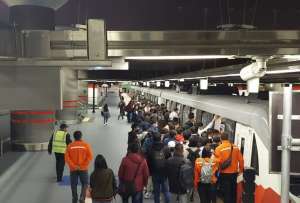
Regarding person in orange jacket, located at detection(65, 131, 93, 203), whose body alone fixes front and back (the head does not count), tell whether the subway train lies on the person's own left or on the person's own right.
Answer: on the person's own right

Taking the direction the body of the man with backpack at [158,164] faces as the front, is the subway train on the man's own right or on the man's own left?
on the man's own right

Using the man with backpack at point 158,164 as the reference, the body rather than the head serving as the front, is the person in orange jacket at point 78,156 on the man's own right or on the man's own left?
on the man's own left

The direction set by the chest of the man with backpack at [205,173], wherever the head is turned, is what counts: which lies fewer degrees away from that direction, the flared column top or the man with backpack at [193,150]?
the man with backpack

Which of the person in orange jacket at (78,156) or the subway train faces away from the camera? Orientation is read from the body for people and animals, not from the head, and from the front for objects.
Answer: the person in orange jacket

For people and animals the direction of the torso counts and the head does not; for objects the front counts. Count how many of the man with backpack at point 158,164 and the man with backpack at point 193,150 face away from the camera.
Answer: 2

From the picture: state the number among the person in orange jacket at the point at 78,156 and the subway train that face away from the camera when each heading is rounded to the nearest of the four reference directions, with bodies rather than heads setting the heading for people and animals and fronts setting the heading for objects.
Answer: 1

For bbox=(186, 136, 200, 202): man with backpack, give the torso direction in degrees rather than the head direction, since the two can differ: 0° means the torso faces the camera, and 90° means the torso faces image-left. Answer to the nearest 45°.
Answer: approximately 180°

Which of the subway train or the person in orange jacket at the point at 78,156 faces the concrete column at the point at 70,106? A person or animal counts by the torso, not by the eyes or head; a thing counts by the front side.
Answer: the person in orange jacket

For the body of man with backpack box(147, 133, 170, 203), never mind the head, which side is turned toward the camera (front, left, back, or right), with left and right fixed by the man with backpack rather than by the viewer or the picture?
back

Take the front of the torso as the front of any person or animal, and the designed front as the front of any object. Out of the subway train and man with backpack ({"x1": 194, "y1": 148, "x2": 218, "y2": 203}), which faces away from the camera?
the man with backpack

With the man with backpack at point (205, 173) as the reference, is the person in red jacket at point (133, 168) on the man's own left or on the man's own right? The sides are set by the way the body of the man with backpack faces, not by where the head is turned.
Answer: on the man's own left

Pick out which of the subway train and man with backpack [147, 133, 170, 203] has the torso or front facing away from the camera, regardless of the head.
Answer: the man with backpack

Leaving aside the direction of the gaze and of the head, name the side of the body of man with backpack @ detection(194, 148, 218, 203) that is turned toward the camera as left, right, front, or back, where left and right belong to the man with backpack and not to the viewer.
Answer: back
